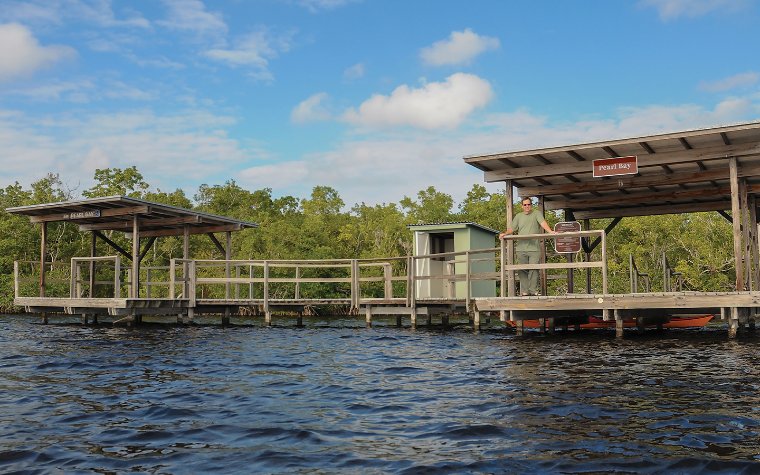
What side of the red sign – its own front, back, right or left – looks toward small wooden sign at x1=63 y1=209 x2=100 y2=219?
right

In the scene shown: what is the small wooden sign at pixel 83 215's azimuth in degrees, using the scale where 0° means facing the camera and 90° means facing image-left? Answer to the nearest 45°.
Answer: approximately 0°

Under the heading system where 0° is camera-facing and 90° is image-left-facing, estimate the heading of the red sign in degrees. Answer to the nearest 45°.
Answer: approximately 0°

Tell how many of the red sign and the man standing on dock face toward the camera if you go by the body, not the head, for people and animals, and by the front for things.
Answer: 2

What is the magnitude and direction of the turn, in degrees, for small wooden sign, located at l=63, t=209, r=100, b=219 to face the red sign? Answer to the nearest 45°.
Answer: approximately 45° to its left

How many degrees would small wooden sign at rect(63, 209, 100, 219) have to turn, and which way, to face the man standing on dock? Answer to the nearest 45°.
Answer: approximately 45° to its left

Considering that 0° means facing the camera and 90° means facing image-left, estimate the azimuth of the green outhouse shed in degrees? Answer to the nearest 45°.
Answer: approximately 45°

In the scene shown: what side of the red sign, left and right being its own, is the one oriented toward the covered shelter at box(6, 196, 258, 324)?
right
